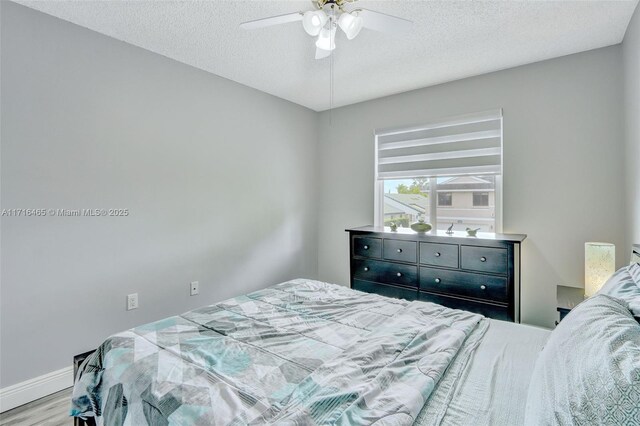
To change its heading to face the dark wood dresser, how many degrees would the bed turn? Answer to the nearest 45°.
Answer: approximately 90° to its right

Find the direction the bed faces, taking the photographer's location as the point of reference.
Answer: facing away from the viewer and to the left of the viewer

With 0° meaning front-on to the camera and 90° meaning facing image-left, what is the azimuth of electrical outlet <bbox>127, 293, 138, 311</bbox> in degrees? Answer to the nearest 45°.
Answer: approximately 315°

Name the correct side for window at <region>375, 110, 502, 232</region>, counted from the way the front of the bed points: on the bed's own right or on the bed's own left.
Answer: on the bed's own right
